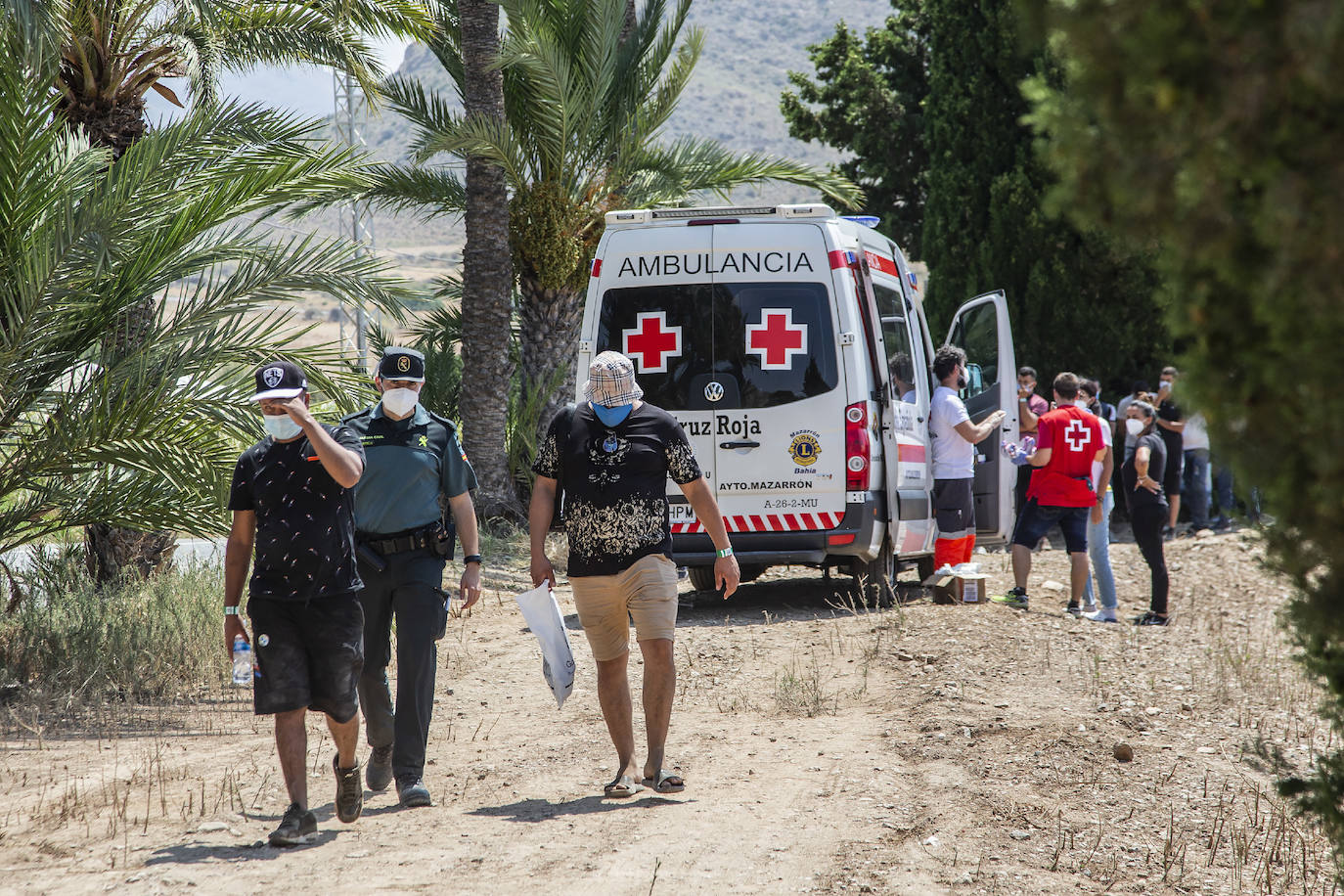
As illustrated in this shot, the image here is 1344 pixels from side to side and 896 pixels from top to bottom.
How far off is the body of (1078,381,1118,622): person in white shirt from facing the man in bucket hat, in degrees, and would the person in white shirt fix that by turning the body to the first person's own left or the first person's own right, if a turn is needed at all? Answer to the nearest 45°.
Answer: approximately 90° to the first person's own left

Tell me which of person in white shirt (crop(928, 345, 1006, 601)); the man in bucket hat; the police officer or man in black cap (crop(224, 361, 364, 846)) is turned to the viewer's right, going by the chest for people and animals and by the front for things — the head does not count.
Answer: the person in white shirt

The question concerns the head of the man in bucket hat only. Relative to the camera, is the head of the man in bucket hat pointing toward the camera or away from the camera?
toward the camera

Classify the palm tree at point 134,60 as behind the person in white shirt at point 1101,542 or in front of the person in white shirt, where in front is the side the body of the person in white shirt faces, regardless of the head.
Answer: in front

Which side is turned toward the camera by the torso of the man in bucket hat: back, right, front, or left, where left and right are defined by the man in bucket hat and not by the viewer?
front

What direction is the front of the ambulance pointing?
away from the camera

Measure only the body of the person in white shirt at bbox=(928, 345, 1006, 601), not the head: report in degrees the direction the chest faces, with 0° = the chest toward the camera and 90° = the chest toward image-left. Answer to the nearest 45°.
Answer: approximately 270°

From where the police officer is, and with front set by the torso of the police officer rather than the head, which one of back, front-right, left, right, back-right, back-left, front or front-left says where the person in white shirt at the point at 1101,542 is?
back-left

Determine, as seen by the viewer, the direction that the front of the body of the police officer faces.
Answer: toward the camera

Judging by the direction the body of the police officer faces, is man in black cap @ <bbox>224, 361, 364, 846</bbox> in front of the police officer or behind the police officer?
in front

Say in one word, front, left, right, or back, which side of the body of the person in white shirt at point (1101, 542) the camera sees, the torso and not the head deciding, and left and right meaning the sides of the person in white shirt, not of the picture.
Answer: left

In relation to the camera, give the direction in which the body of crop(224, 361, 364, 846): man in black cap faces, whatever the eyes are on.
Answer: toward the camera

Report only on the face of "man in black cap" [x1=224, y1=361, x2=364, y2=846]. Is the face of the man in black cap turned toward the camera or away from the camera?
toward the camera

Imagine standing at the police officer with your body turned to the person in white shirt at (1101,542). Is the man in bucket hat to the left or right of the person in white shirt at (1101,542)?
right

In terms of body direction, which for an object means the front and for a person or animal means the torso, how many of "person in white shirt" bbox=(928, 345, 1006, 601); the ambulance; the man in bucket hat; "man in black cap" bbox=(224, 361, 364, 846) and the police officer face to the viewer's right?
1
